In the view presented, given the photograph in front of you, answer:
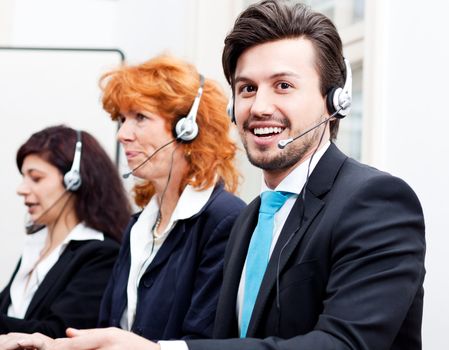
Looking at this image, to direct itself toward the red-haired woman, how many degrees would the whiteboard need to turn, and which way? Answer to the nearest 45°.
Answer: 0° — it already faces them

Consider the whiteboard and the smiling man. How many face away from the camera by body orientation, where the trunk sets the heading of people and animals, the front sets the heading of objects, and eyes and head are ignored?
0

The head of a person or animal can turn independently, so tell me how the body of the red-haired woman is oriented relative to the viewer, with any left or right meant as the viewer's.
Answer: facing the viewer and to the left of the viewer

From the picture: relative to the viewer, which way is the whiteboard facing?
toward the camera

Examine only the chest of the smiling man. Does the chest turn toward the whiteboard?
no

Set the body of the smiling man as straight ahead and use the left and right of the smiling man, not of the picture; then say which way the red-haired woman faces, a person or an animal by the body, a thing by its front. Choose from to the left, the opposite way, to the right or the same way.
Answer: the same way

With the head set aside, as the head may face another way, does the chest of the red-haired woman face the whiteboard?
no

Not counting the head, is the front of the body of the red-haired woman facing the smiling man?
no

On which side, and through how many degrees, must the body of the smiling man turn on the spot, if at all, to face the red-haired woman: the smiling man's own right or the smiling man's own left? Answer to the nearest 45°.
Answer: approximately 135° to the smiling man's own right
